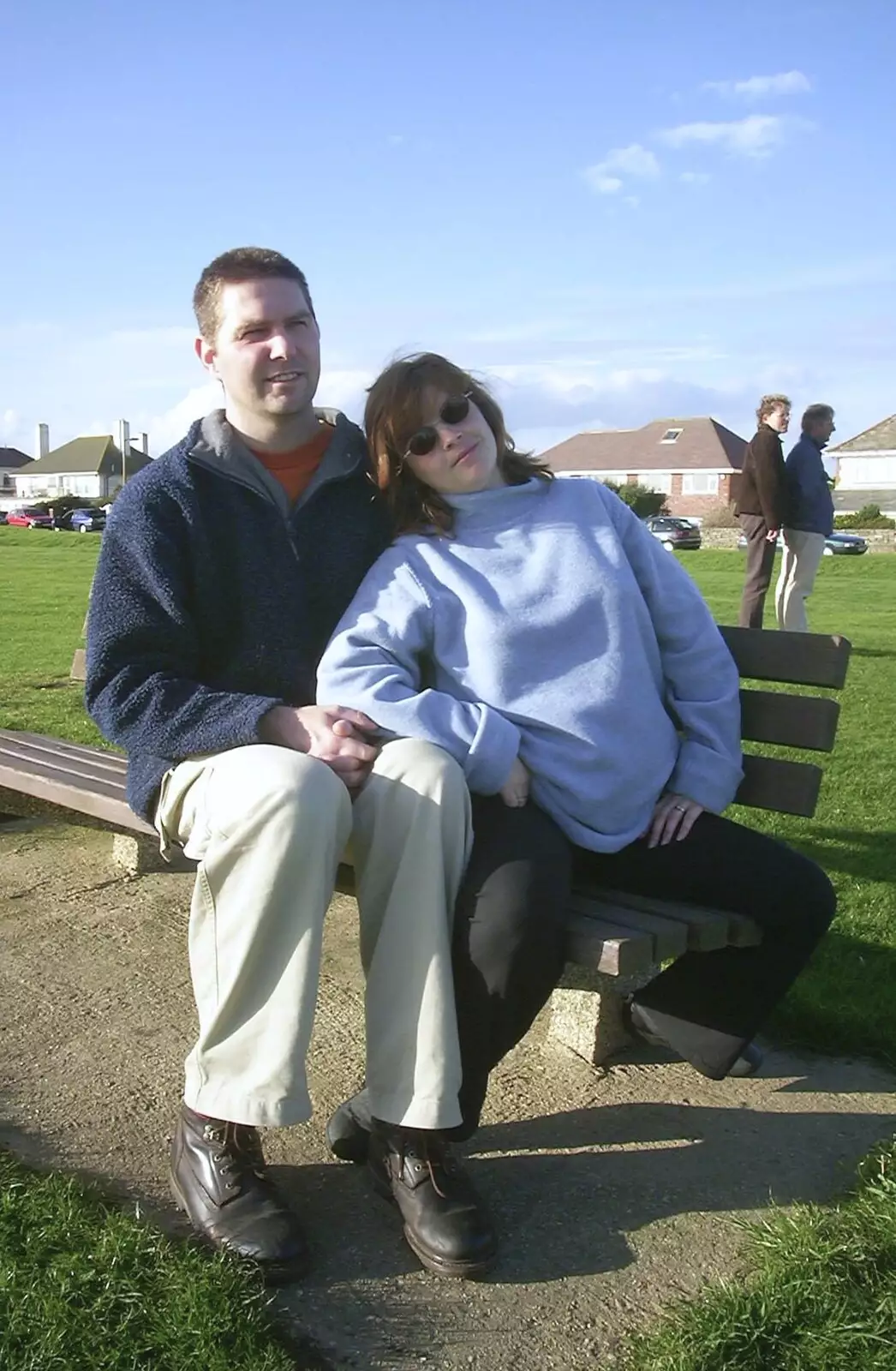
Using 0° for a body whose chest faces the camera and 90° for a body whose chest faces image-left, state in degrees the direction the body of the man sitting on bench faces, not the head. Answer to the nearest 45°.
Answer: approximately 315°

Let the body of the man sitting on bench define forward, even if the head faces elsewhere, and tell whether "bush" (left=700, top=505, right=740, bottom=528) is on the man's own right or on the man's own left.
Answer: on the man's own left

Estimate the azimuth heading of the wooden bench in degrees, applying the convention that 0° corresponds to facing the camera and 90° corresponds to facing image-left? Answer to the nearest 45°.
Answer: approximately 45°

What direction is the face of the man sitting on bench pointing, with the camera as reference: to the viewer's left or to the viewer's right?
to the viewer's right
